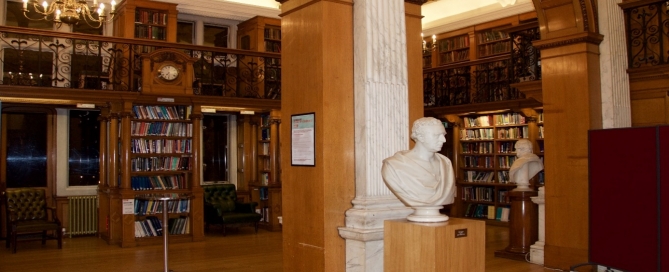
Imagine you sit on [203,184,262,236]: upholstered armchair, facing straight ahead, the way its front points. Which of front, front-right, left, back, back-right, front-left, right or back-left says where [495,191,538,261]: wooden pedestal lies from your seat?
front

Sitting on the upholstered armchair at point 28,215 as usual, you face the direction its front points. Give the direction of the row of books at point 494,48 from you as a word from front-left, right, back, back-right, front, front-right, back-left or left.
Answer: front-left

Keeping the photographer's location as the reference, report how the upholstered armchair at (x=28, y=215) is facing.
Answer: facing the viewer and to the right of the viewer

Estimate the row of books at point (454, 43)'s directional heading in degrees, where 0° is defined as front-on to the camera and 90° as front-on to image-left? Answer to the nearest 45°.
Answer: approximately 45°

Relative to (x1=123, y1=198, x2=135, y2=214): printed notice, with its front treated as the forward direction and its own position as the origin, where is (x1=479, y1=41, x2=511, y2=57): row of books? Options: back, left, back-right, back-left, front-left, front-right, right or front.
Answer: left

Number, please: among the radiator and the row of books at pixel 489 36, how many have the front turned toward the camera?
2

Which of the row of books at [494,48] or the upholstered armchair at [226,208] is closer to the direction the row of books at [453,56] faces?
the upholstered armchair

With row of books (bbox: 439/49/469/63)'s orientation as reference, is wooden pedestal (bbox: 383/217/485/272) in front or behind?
in front

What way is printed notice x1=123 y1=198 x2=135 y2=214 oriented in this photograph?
toward the camera

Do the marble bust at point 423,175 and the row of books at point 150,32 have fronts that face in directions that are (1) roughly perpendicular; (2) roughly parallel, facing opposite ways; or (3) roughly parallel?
roughly parallel

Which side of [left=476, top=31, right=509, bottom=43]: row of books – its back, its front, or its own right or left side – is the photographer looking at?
front

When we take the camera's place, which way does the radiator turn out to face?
facing the viewer

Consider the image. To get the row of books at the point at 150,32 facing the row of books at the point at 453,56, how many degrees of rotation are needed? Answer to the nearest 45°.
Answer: approximately 90° to its left

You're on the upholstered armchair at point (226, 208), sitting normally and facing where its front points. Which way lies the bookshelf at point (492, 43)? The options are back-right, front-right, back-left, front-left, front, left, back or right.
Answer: front-left

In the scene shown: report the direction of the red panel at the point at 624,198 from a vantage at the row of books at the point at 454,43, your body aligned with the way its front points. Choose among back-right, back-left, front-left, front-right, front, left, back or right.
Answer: front-left

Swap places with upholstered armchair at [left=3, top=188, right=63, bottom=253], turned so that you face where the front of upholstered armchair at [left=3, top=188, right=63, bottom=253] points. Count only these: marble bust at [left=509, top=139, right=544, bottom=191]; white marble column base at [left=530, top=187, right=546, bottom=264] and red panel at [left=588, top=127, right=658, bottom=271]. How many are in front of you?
3
